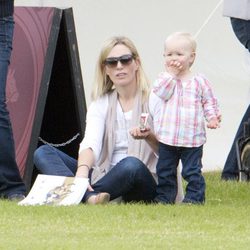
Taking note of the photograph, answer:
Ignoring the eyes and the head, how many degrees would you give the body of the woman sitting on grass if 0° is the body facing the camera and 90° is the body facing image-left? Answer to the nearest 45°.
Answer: approximately 0°
